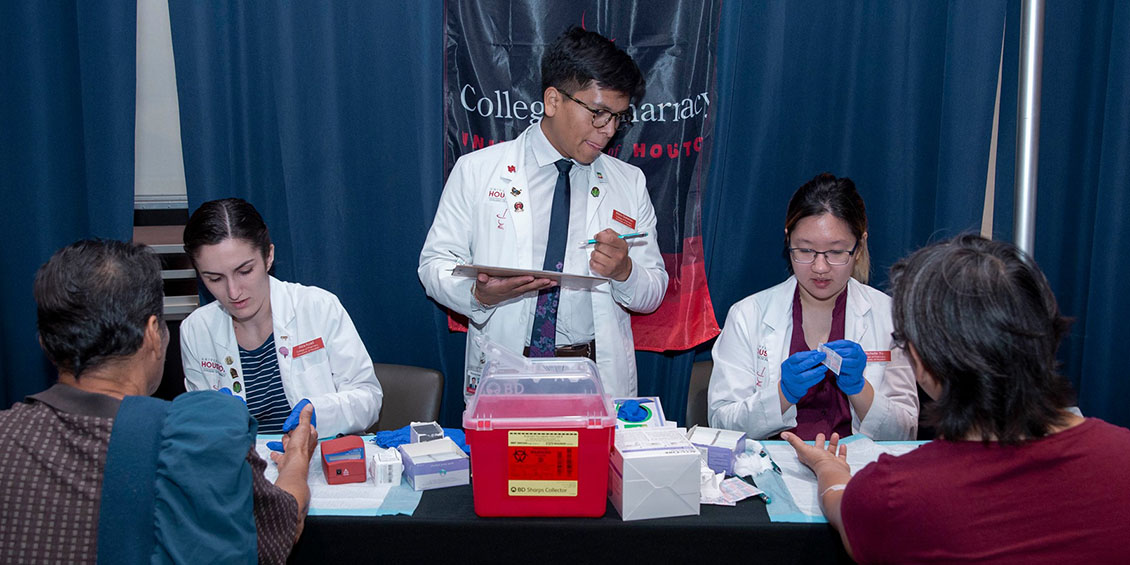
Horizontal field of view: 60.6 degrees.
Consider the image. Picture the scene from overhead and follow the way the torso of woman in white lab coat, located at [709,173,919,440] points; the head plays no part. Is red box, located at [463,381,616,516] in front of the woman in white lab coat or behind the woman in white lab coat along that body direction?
in front

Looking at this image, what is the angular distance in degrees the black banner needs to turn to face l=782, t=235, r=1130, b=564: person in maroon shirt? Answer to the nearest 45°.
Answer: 0° — it already faces them

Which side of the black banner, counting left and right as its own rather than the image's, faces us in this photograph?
front

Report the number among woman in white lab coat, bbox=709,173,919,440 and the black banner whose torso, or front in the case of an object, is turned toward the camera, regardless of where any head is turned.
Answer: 2

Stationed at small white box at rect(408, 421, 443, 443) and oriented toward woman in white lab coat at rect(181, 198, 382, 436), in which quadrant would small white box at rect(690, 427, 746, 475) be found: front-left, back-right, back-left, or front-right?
back-right

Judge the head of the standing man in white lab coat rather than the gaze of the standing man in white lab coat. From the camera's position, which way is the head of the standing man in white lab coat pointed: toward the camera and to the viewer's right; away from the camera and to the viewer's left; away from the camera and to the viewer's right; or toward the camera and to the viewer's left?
toward the camera and to the viewer's right

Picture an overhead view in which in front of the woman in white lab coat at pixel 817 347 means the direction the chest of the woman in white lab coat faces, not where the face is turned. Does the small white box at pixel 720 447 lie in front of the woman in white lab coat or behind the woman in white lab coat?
in front

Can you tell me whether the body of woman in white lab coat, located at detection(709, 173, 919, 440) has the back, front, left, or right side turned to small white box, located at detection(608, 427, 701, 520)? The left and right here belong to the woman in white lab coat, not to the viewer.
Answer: front

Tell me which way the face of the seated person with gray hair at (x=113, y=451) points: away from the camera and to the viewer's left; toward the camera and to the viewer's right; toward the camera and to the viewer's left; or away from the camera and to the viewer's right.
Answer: away from the camera and to the viewer's right

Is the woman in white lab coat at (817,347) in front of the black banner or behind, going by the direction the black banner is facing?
in front

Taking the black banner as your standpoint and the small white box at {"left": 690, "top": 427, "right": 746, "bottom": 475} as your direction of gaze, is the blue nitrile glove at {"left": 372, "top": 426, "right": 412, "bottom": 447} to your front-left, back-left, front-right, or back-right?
front-right

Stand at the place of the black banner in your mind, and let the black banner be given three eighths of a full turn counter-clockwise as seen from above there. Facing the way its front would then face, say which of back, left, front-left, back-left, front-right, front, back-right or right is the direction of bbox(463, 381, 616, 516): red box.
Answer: back-right

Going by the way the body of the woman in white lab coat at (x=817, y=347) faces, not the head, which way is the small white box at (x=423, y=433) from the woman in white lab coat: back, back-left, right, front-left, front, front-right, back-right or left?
front-right
